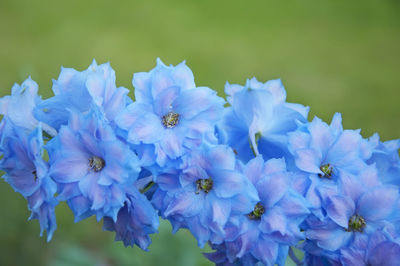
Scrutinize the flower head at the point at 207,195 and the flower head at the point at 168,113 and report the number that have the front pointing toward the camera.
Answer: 2

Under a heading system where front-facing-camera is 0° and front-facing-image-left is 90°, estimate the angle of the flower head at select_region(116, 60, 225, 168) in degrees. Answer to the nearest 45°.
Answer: approximately 0°

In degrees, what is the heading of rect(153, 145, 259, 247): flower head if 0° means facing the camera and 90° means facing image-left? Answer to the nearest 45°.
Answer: approximately 0°
